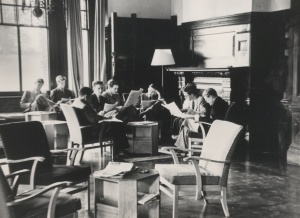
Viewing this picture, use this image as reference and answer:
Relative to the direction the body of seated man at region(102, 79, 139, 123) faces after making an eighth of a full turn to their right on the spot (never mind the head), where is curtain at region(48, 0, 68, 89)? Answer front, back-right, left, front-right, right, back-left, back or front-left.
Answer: back-right

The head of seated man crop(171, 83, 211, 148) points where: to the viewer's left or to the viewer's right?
to the viewer's left

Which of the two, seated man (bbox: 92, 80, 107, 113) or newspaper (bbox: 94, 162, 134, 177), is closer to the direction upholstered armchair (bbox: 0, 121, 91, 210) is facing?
the newspaper

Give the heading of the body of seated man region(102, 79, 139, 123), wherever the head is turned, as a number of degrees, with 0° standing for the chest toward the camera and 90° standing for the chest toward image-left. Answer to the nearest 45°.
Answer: approximately 315°

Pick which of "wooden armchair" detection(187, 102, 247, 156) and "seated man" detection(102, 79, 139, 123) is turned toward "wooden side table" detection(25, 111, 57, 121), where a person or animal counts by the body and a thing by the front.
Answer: the wooden armchair

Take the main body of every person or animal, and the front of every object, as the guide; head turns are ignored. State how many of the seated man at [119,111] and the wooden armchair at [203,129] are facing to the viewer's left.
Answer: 1

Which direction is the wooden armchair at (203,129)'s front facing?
to the viewer's left

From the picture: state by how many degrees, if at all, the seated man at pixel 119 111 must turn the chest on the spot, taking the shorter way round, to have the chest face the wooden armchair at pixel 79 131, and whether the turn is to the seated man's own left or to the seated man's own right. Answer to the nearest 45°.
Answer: approximately 90° to the seated man's own right

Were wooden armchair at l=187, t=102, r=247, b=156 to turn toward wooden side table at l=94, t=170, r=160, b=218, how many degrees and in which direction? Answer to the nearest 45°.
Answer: approximately 90° to its left
